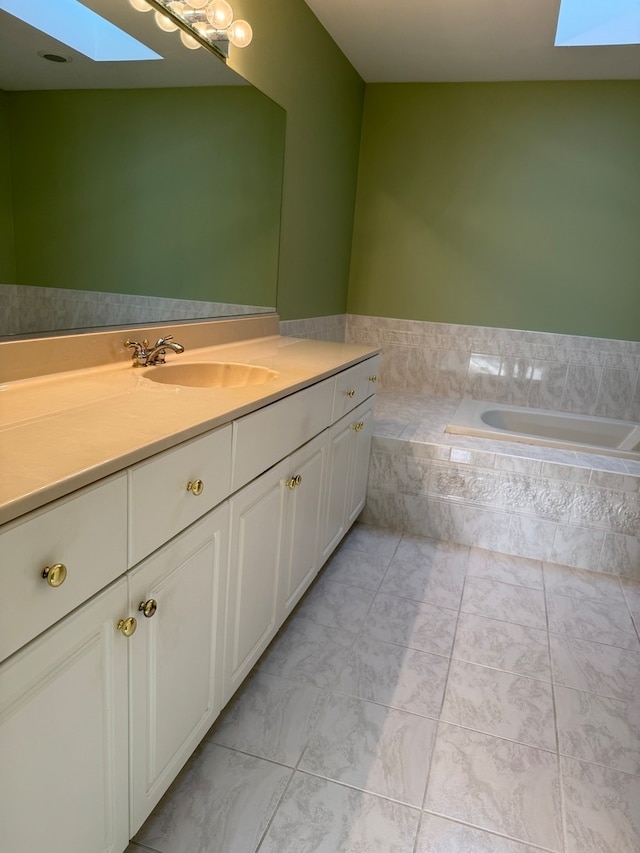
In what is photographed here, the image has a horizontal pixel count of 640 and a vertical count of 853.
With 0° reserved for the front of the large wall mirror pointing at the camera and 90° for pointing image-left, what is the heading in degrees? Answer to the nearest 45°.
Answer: approximately 315°

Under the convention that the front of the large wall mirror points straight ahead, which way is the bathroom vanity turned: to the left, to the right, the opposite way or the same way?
the same way

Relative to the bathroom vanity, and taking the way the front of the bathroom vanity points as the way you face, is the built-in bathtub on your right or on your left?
on your left

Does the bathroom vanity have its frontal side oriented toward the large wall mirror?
no

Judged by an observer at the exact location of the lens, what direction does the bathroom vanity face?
facing the viewer and to the right of the viewer

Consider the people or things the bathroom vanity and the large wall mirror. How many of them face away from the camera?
0
